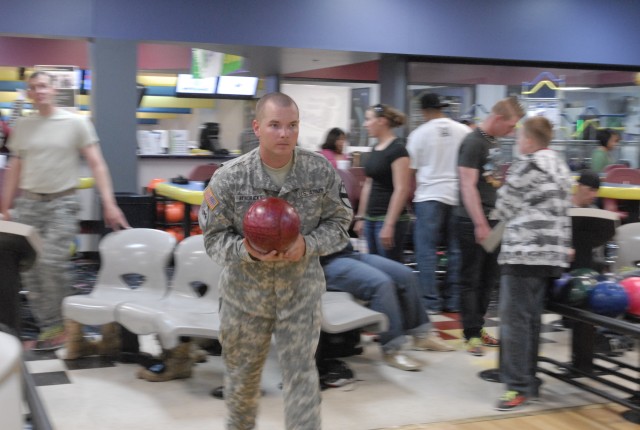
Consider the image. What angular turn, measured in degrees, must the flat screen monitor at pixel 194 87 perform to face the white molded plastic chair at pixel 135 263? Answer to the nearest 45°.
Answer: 0° — it already faces it

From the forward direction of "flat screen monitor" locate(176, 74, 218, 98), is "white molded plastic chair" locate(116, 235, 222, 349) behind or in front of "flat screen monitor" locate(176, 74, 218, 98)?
in front

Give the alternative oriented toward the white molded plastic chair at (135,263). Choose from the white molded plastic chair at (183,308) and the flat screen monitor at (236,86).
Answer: the flat screen monitor

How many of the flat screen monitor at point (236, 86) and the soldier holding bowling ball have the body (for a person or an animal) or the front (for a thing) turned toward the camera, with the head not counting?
2

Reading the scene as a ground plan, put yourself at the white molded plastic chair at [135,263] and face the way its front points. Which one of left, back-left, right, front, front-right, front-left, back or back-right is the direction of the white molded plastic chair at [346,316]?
left

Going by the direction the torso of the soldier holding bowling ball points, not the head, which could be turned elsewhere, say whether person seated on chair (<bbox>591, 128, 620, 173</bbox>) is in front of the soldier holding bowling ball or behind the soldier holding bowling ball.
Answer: behind

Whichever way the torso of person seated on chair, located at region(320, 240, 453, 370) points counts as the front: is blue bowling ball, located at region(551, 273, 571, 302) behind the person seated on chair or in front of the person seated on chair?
in front

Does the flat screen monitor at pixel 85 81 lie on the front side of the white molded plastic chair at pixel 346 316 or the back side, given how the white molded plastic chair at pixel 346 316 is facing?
on the back side

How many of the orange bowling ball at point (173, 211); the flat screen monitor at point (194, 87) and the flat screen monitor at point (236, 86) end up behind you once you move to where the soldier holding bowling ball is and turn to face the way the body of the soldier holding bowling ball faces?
3

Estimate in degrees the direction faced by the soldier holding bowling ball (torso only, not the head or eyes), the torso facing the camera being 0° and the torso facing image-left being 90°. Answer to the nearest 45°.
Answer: approximately 0°

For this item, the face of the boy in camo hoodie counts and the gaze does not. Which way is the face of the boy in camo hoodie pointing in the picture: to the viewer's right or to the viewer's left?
to the viewer's left
